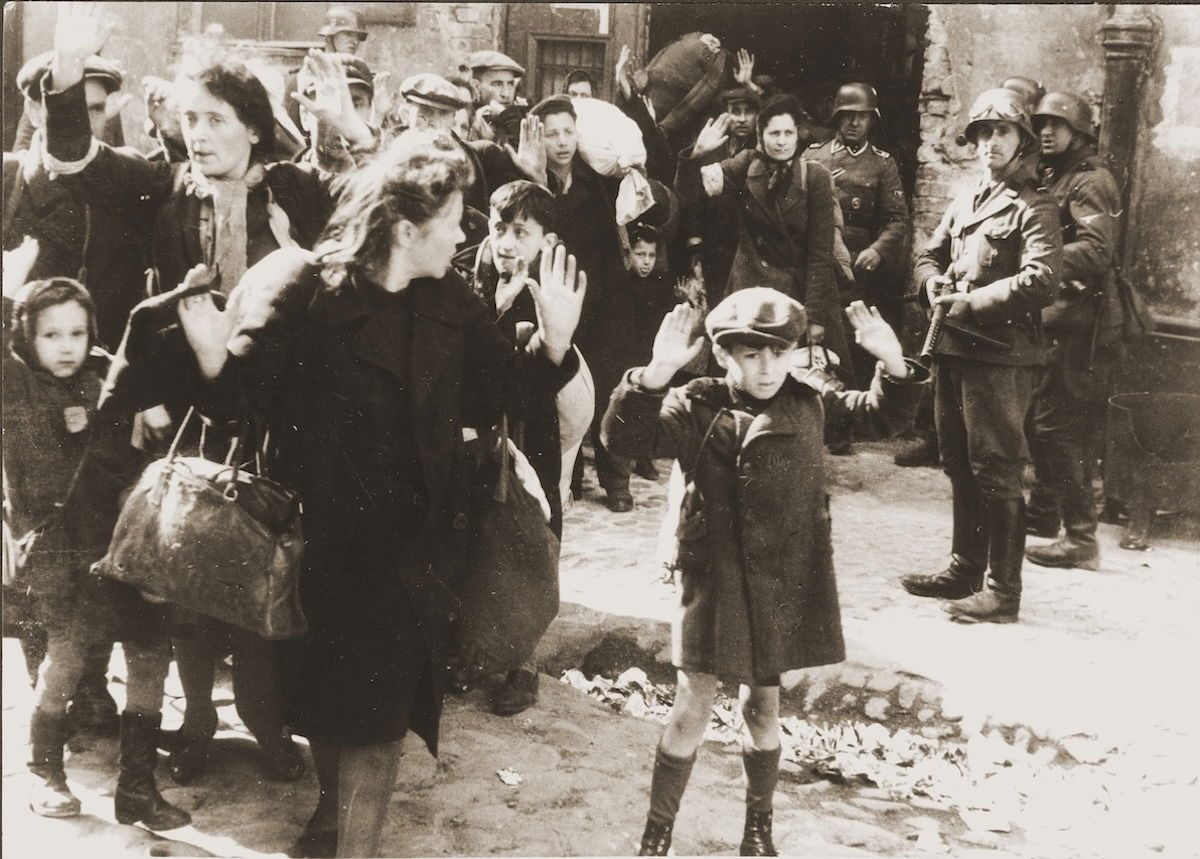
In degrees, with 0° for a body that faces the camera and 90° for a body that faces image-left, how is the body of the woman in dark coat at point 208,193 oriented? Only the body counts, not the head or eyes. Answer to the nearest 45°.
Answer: approximately 0°

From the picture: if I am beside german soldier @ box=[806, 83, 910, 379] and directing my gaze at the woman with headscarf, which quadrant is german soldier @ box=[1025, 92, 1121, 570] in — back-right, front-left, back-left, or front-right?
back-left

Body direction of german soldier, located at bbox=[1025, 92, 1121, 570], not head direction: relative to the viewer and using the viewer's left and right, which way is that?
facing to the left of the viewer

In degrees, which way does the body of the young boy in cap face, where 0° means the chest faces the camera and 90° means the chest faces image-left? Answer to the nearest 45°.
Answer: approximately 0°

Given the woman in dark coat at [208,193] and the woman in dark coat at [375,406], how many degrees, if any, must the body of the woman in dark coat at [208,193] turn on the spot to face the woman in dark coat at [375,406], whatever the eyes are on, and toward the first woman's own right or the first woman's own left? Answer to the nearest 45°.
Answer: approximately 45° to the first woman's own left

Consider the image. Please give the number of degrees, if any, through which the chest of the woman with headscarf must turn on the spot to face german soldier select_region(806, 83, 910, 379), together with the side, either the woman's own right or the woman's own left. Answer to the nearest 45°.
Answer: approximately 135° to the woman's own left

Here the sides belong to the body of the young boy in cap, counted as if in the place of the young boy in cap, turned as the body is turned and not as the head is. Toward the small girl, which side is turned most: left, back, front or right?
right

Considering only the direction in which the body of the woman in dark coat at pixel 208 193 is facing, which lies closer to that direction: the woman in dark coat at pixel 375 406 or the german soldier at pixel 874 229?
the woman in dark coat

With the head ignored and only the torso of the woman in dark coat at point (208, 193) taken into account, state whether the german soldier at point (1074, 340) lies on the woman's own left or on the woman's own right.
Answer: on the woman's own left

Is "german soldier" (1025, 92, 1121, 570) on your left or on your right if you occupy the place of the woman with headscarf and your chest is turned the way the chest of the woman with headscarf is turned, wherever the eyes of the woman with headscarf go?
on your left
